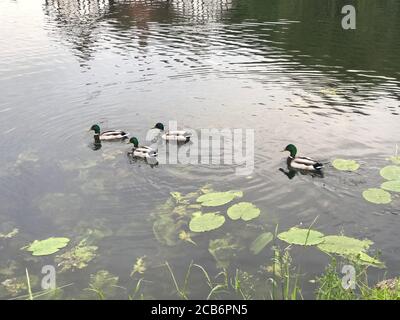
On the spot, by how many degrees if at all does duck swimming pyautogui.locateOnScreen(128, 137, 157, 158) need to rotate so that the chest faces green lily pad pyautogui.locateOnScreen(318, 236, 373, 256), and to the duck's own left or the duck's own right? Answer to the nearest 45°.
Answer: approximately 135° to the duck's own left

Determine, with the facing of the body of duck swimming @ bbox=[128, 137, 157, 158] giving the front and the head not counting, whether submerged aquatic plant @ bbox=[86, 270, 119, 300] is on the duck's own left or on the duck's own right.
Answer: on the duck's own left

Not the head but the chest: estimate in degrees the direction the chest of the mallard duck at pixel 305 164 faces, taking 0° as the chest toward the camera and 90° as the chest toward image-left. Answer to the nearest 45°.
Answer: approximately 90°

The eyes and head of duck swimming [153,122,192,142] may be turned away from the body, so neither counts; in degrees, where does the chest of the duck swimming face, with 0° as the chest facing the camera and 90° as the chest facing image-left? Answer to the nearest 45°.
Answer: approximately 90°

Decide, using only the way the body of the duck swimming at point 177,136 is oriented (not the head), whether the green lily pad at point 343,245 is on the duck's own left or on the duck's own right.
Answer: on the duck's own left

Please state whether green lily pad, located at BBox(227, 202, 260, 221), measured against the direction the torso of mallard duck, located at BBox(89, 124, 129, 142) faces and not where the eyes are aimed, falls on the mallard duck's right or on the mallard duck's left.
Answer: on the mallard duck's left

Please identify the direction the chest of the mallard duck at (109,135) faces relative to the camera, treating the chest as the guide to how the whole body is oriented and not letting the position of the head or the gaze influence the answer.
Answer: to the viewer's left

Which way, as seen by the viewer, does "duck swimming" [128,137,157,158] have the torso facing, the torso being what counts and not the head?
to the viewer's left

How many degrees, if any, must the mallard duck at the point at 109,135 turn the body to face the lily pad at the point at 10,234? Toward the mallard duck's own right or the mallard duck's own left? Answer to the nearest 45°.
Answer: approximately 45° to the mallard duck's own left

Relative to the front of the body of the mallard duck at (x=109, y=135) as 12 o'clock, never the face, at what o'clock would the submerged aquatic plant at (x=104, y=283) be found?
The submerged aquatic plant is roughly at 9 o'clock from the mallard duck.
